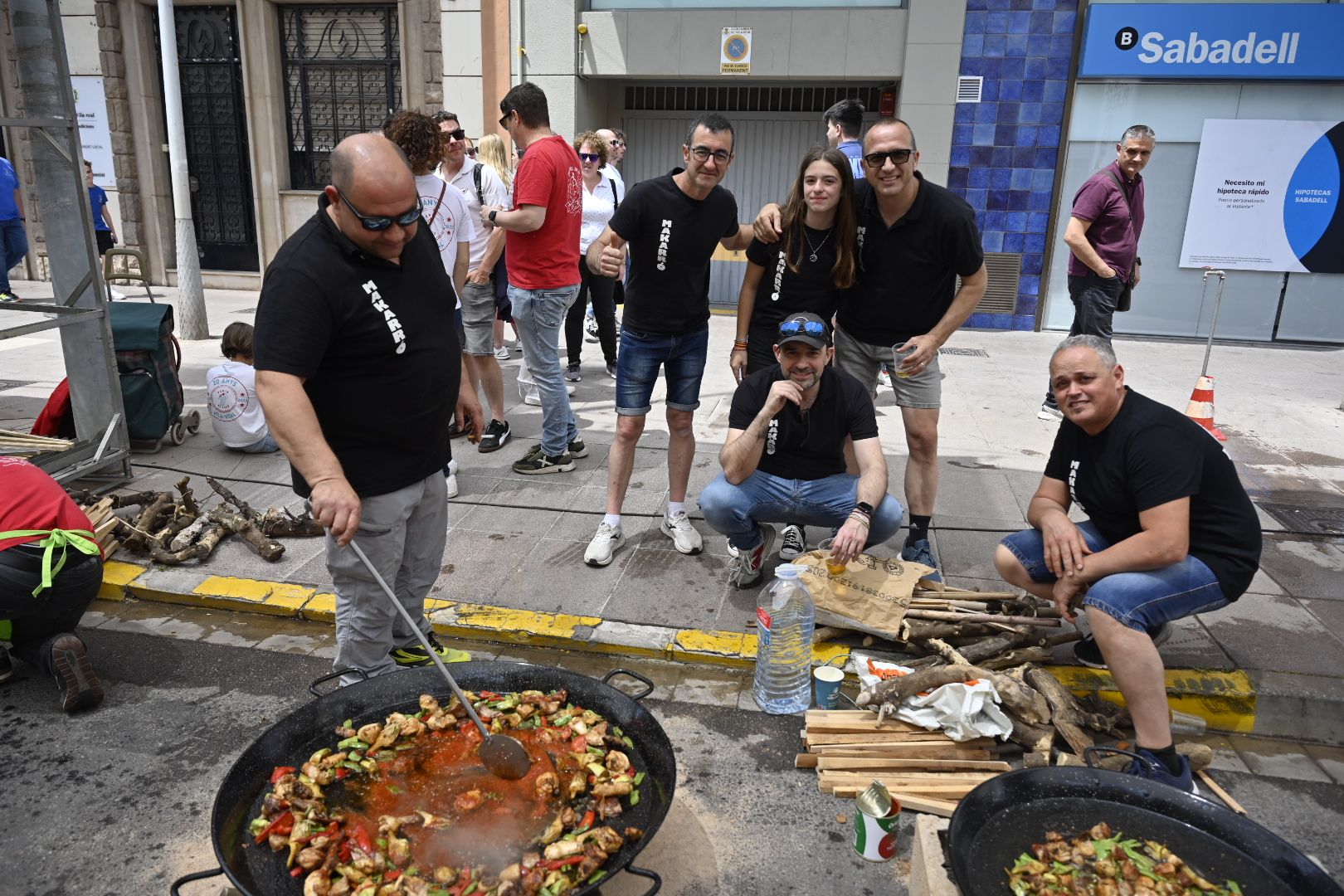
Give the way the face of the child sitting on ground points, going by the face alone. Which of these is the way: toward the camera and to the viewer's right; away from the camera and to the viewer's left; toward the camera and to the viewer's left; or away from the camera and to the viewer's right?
away from the camera and to the viewer's left

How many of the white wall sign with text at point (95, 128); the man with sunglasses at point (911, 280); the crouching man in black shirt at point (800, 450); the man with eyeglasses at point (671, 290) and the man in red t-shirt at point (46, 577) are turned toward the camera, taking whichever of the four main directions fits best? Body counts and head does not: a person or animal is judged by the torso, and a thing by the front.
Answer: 4

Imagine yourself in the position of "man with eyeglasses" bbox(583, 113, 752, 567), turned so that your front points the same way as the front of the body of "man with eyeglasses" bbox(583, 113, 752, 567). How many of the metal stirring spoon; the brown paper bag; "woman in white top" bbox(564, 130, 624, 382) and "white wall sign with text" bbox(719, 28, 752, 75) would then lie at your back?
2

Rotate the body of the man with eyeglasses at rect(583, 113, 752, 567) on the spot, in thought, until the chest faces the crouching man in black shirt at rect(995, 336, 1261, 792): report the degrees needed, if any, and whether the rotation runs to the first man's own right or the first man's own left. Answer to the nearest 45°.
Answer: approximately 45° to the first man's own left

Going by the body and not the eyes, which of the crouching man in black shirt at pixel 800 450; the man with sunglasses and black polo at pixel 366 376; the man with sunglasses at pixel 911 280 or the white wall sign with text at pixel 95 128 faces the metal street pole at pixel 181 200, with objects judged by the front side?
the white wall sign with text

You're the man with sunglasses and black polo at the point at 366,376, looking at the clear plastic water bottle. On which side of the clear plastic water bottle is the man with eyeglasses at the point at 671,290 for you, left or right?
left

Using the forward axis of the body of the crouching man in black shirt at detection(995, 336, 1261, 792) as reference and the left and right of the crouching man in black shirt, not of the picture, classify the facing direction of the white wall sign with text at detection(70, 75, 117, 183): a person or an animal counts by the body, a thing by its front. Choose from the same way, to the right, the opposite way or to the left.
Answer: to the left

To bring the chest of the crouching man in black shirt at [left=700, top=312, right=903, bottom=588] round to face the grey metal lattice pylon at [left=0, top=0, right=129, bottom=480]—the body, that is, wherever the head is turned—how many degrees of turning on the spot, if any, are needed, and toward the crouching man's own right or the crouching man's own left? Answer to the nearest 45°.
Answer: approximately 90° to the crouching man's own right
